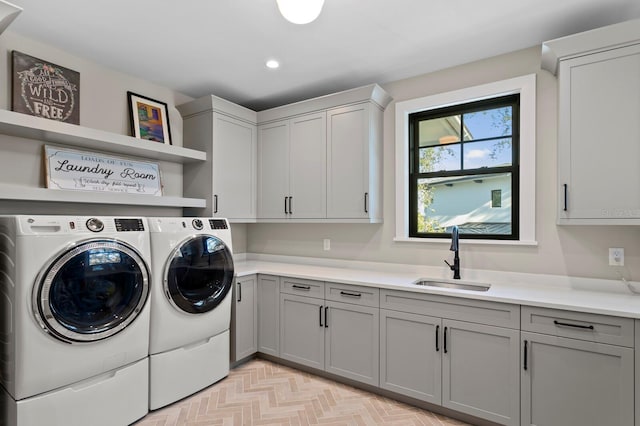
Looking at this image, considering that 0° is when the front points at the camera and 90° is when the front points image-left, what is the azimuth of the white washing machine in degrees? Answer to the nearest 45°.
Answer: approximately 315°

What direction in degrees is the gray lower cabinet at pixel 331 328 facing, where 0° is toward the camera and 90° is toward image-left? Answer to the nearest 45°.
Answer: approximately 45°

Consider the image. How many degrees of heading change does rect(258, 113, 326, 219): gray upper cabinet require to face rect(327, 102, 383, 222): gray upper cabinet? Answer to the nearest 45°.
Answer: approximately 90° to its left

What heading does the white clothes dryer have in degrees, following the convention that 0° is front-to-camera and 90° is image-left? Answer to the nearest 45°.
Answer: approximately 315°

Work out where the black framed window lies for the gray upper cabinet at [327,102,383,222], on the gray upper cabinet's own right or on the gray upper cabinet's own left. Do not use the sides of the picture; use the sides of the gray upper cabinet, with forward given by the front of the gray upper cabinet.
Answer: on the gray upper cabinet's own left
